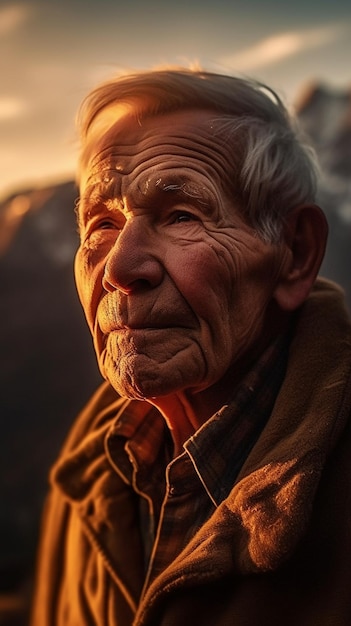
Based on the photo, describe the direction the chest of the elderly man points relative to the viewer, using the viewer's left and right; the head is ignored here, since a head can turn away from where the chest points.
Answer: facing the viewer and to the left of the viewer
